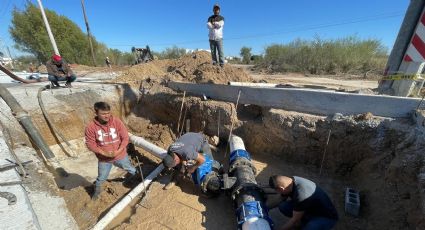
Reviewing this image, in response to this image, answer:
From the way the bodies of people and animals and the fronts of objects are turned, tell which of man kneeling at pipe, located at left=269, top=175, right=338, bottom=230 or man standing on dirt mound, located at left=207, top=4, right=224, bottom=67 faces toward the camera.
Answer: the man standing on dirt mound

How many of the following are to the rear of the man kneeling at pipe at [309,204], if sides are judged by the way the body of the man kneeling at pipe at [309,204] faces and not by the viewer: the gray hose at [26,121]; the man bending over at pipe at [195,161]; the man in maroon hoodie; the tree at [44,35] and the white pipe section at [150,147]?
0

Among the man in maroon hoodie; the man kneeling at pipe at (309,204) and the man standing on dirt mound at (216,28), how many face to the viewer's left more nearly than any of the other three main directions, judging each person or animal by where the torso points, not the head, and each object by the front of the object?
1

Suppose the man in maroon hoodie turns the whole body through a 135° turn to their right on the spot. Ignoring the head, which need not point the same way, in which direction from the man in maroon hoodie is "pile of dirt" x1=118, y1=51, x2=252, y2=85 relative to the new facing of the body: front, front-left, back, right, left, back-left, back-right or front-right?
right

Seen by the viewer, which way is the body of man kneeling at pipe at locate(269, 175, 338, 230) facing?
to the viewer's left

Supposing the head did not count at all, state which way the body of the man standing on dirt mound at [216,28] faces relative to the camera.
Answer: toward the camera

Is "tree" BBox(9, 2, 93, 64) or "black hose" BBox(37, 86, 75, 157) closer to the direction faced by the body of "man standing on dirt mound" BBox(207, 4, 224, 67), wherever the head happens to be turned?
the black hose

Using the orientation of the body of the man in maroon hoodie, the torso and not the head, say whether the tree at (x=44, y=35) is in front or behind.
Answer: behind

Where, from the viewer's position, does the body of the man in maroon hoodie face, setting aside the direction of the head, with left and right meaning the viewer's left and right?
facing the viewer

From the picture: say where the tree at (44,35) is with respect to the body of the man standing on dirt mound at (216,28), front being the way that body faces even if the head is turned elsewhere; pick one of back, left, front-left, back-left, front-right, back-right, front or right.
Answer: back-right

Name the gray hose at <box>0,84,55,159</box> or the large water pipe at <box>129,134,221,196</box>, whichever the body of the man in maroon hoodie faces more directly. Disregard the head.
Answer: the large water pipe

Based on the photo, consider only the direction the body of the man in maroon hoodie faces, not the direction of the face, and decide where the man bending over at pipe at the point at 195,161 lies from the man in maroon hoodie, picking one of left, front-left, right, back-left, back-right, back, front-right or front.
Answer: front-left

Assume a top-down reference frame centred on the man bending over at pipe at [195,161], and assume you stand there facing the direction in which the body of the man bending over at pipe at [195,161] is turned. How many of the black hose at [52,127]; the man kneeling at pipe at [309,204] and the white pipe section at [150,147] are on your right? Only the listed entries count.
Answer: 2
